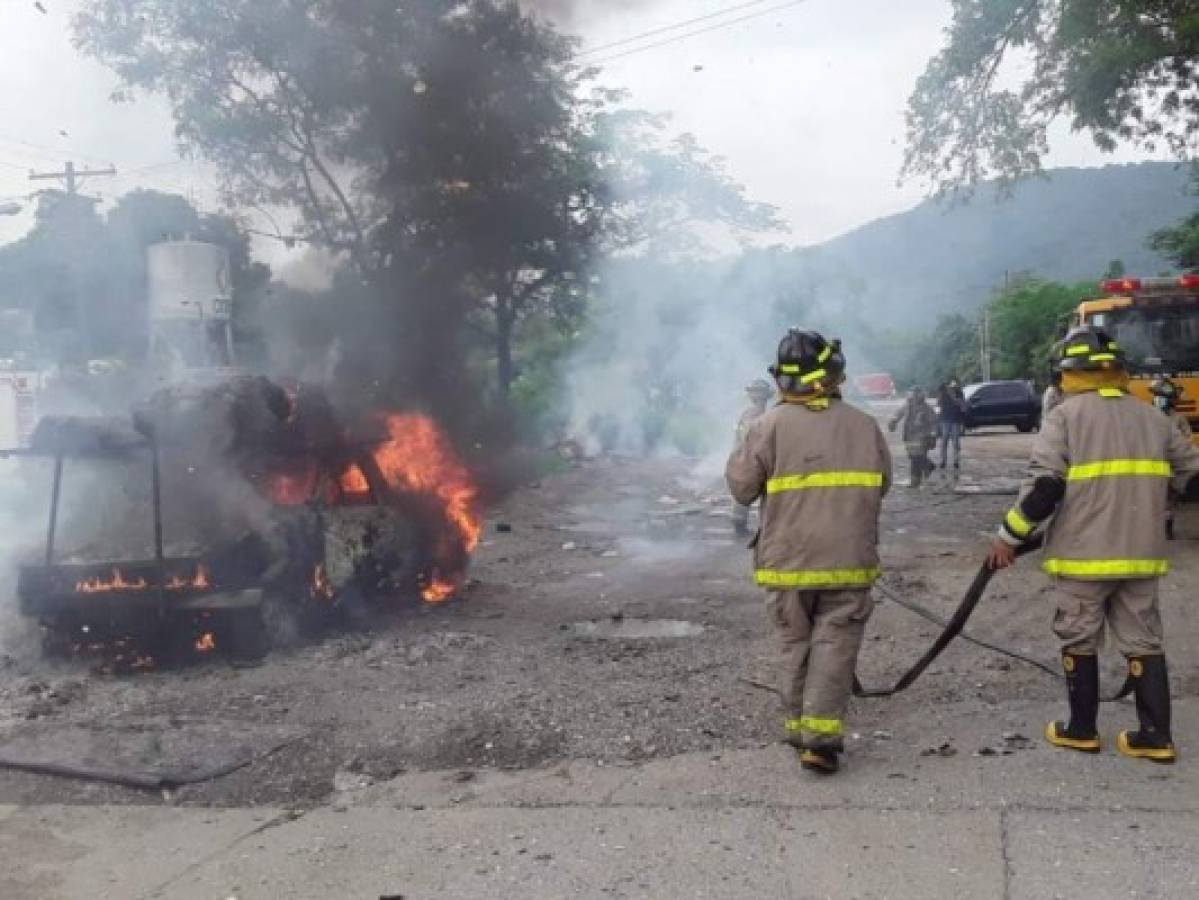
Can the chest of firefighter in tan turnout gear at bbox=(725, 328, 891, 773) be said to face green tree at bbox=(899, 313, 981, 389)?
yes

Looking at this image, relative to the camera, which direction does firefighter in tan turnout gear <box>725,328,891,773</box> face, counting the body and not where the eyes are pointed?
away from the camera

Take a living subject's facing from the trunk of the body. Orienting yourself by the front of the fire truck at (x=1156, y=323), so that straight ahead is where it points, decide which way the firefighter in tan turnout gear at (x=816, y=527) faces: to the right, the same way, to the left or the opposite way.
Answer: the opposite way

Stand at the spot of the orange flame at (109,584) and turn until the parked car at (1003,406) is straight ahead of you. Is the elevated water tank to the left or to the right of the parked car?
left

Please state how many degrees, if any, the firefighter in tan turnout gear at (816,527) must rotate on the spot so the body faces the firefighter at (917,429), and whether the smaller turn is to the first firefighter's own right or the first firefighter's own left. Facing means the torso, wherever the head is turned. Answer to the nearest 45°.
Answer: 0° — they already face them

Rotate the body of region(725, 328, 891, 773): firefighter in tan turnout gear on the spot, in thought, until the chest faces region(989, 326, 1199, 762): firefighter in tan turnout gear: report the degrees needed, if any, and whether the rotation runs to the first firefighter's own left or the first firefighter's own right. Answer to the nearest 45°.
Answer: approximately 90° to the first firefighter's own right

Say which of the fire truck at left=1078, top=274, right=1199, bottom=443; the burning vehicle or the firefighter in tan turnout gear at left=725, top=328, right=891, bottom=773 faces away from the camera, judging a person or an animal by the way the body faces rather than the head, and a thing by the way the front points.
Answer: the firefighter in tan turnout gear

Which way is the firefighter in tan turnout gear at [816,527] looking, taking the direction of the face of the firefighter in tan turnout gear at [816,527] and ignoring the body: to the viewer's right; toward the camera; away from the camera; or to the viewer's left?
away from the camera

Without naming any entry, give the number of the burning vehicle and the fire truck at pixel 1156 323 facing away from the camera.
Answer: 0

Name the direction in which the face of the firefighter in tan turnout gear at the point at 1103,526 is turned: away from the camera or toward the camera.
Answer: away from the camera

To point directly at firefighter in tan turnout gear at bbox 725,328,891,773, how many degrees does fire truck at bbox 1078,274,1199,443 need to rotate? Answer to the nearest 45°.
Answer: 0° — it already faces them
